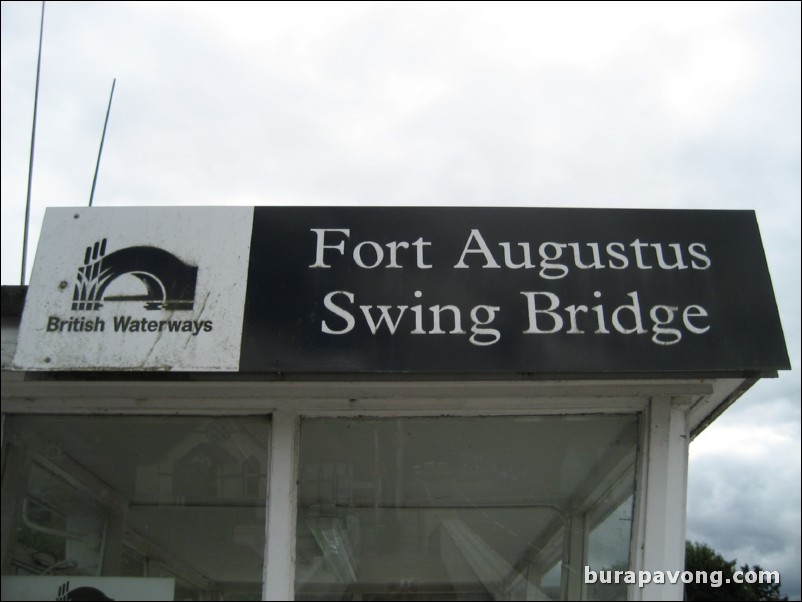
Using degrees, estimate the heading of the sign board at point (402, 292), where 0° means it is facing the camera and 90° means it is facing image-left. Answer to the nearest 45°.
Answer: approximately 0°

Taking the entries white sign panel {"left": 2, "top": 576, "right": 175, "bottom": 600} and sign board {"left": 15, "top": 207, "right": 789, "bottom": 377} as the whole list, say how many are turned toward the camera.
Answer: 2
